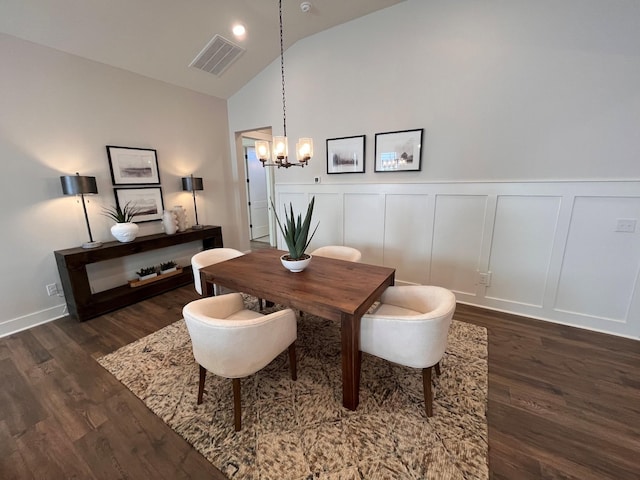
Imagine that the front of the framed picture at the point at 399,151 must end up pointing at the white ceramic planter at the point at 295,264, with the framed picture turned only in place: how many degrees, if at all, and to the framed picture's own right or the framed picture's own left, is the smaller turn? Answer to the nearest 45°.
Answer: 0° — it already faces it

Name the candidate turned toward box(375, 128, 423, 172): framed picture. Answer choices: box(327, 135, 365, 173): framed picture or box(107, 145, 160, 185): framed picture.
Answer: box(107, 145, 160, 185): framed picture

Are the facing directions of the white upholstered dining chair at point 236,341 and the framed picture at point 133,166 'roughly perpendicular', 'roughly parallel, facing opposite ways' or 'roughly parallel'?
roughly perpendicular

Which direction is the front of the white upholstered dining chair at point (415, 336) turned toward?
to the viewer's left

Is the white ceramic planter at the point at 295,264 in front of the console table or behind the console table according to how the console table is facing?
in front

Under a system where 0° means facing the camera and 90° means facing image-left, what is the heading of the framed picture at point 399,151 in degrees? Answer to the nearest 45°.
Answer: approximately 45°

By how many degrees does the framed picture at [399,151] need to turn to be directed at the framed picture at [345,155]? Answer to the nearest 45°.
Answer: approximately 45° to its right

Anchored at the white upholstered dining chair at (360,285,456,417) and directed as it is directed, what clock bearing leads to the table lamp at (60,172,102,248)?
The table lamp is roughly at 12 o'clock from the white upholstered dining chair.

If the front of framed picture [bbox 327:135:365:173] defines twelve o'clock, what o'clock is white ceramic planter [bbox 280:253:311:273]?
The white ceramic planter is roughly at 11 o'clock from the framed picture.

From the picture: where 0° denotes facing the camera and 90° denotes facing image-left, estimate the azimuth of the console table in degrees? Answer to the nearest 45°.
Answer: approximately 315°

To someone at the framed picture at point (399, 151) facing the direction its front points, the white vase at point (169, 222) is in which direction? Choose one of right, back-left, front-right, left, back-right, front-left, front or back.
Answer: front-right

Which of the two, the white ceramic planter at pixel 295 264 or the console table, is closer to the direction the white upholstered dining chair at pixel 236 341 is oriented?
the white ceramic planter

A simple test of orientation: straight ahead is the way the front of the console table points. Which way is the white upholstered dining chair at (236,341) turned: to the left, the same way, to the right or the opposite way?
to the left

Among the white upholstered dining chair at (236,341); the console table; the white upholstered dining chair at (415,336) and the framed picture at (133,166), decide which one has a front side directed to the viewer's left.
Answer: the white upholstered dining chair at (415,336)

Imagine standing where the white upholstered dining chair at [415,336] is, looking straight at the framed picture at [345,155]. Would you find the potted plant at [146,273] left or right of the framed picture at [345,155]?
left

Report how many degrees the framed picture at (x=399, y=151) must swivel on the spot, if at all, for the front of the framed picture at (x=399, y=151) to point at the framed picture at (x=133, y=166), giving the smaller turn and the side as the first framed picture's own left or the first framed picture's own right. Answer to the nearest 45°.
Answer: approximately 45° to the first framed picture's own right

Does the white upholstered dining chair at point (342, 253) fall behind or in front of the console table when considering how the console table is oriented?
in front
